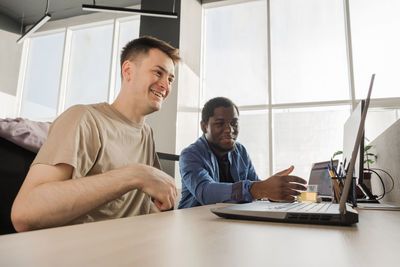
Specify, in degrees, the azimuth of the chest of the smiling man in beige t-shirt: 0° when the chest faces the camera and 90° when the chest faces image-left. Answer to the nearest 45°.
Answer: approximately 315°

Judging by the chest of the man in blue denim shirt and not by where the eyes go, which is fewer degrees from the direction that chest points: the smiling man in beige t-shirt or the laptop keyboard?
the laptop keyboard

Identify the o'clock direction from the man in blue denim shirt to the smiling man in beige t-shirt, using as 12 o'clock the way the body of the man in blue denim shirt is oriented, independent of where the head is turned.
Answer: The smiling man in beige t-shirt is roughly at 2 o'clock from the man in blue denim shirt.

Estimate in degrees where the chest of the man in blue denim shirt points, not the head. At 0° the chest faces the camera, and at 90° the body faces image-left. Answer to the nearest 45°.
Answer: approximately 315°
